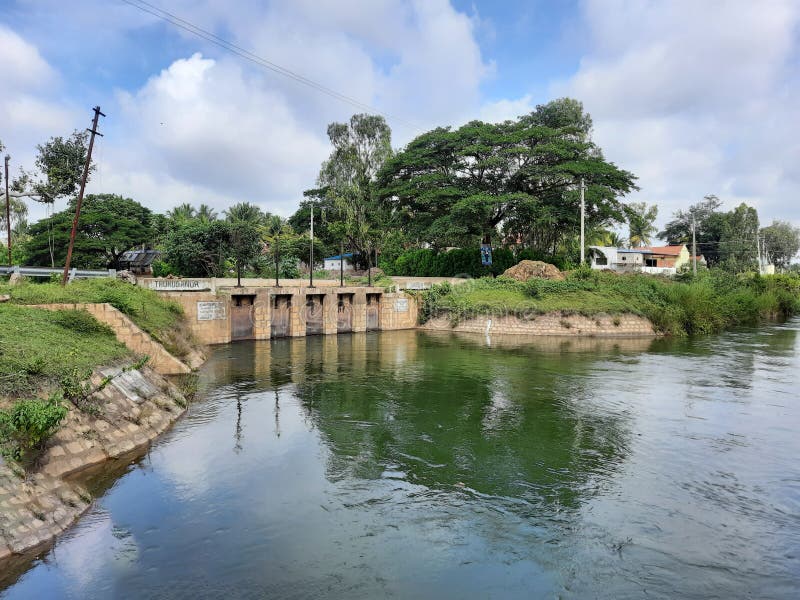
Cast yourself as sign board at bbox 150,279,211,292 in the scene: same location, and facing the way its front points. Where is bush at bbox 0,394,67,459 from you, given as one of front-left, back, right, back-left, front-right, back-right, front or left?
front

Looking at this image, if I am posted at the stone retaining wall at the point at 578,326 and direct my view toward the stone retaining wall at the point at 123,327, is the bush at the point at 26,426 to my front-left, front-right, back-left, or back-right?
front-left

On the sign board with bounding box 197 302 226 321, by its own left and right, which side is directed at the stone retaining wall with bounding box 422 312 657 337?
left

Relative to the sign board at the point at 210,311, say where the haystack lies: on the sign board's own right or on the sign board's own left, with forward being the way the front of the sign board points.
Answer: on the sign board's own left

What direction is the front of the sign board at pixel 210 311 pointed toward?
toward the camera

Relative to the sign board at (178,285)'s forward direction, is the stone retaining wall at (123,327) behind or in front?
in front

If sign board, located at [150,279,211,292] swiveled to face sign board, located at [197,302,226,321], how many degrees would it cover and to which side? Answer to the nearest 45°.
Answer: approximately 45° to its left

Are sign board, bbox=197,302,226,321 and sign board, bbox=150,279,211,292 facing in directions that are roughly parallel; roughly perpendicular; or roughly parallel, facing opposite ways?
roughly parallel

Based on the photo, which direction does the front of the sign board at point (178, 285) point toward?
toward the camera

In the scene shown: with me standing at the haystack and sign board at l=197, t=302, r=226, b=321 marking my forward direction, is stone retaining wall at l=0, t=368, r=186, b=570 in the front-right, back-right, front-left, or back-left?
front-left

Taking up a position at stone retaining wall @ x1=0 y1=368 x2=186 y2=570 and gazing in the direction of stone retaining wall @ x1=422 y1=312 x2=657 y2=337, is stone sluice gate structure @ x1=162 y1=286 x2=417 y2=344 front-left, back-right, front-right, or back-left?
front-left

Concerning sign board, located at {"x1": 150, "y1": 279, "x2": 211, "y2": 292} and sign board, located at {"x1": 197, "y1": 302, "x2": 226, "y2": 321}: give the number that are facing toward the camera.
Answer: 2

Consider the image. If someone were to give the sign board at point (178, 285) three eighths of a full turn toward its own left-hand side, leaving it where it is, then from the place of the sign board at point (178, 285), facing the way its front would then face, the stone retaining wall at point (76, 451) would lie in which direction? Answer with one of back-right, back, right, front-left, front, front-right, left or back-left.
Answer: back-right

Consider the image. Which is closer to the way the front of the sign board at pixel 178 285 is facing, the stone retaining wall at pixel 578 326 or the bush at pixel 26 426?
the bush

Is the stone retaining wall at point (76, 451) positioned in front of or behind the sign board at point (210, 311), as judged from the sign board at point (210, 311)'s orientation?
in front
